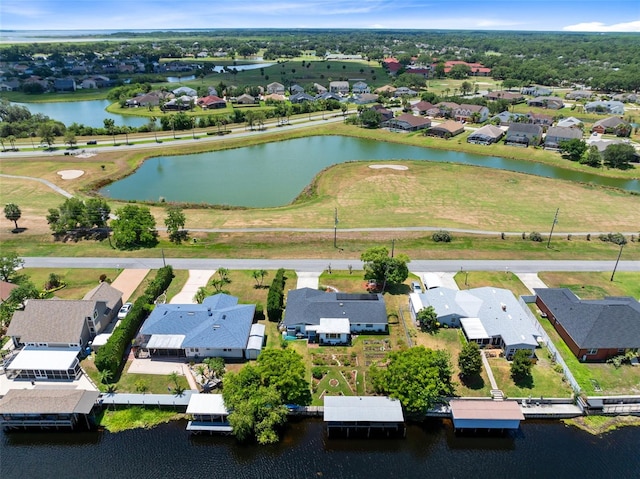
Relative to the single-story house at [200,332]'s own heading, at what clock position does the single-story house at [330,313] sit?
the single-story house at [330,313] is roughly at 3 o'clock from the single-story house at [200,332].

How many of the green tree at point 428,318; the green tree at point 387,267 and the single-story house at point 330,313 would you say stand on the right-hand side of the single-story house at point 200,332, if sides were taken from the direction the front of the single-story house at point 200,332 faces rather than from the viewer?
3

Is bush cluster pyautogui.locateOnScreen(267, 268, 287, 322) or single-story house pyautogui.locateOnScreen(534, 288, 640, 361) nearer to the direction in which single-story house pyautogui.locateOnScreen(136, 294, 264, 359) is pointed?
the bush cluster

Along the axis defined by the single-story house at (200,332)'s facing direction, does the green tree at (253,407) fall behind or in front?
behind

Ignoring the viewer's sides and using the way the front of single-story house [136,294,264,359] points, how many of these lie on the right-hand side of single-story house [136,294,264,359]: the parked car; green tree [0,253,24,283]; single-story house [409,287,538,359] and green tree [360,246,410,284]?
2

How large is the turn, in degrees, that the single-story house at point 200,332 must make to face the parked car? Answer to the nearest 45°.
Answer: approximately 45° to its left

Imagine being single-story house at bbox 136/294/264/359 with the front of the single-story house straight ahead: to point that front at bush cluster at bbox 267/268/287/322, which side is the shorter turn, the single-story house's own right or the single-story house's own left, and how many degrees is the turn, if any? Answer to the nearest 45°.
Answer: approximately 90° to the single-story house's own right

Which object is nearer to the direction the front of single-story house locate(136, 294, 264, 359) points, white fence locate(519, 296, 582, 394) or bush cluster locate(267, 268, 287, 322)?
the bush cluster

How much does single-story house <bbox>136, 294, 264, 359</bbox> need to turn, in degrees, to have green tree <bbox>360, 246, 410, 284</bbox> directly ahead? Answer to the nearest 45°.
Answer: approximately 90° to its right

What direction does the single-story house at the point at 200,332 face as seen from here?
away from the camera

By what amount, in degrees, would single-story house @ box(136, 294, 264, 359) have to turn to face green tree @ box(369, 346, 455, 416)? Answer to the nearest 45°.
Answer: approximately 135° to its right

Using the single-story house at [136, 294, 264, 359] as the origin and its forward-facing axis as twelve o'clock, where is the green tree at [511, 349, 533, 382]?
The green tree is roughly at 4 o'clock from the single-story house.

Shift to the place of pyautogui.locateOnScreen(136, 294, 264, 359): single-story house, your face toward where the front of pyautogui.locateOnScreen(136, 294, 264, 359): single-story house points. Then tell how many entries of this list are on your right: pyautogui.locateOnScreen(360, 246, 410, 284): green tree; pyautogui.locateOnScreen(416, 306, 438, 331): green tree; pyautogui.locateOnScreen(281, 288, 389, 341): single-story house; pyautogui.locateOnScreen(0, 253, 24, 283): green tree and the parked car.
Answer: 3

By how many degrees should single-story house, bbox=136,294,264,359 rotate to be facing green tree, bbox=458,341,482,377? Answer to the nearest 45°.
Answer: approximately 135° to its right
